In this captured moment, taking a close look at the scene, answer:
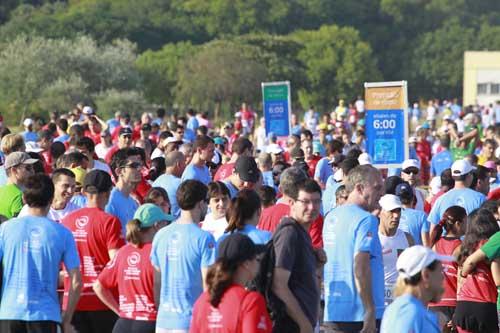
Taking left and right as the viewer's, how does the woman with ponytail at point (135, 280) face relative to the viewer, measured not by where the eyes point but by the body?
facing away from the viewer and to the right of the viewer

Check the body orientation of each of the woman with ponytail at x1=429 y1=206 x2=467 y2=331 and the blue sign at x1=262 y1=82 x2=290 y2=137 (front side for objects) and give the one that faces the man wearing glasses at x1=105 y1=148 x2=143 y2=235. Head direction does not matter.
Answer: the blue sign

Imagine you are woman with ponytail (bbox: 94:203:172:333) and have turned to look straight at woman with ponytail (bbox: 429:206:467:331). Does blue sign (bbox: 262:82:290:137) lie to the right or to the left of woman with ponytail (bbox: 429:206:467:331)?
left

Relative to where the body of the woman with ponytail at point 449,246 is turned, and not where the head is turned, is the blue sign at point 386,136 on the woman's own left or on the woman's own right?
on the woman's own left

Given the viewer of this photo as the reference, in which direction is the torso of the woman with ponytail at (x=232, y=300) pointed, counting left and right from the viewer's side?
facing away from the viewer and to the right of the viewer

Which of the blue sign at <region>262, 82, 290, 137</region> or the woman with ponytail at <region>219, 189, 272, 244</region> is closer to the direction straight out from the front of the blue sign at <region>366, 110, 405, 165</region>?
the woman with ponytail

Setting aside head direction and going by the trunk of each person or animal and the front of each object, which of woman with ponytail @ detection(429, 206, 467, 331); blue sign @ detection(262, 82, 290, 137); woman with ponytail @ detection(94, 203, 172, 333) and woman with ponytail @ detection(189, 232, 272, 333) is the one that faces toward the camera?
the blue sign

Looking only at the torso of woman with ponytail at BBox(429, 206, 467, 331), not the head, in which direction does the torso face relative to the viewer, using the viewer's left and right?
facing away from the viewer and to the right of the viewer

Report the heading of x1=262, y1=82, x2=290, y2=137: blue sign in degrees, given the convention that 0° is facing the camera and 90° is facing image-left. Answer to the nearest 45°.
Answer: approximately 0°

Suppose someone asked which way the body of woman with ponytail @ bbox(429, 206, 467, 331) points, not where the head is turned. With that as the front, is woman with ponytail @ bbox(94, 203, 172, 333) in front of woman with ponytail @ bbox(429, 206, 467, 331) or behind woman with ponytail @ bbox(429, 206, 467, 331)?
behind
